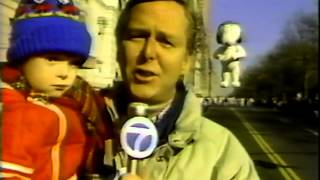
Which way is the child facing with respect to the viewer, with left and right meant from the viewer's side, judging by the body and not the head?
facing the viewer and to the right of the viewer

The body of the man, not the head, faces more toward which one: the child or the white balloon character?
the child

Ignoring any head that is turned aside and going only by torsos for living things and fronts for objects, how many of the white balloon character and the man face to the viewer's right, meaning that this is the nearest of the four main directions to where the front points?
0

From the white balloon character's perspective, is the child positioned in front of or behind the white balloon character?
in front

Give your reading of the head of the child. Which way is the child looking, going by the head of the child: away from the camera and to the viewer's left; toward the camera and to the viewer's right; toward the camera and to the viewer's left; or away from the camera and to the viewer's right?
toward the camera and to the viewer's right

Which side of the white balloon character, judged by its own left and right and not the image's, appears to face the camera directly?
front

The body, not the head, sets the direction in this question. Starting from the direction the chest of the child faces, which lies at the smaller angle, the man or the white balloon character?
the man

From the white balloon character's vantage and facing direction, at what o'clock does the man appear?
The man is roughly at 12 o'clock from the white balloon character.

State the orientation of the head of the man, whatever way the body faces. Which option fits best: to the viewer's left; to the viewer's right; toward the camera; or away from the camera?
toward the camera

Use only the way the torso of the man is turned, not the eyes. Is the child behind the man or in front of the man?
in front

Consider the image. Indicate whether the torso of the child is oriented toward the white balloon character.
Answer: no

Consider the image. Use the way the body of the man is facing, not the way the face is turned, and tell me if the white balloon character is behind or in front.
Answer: behind
